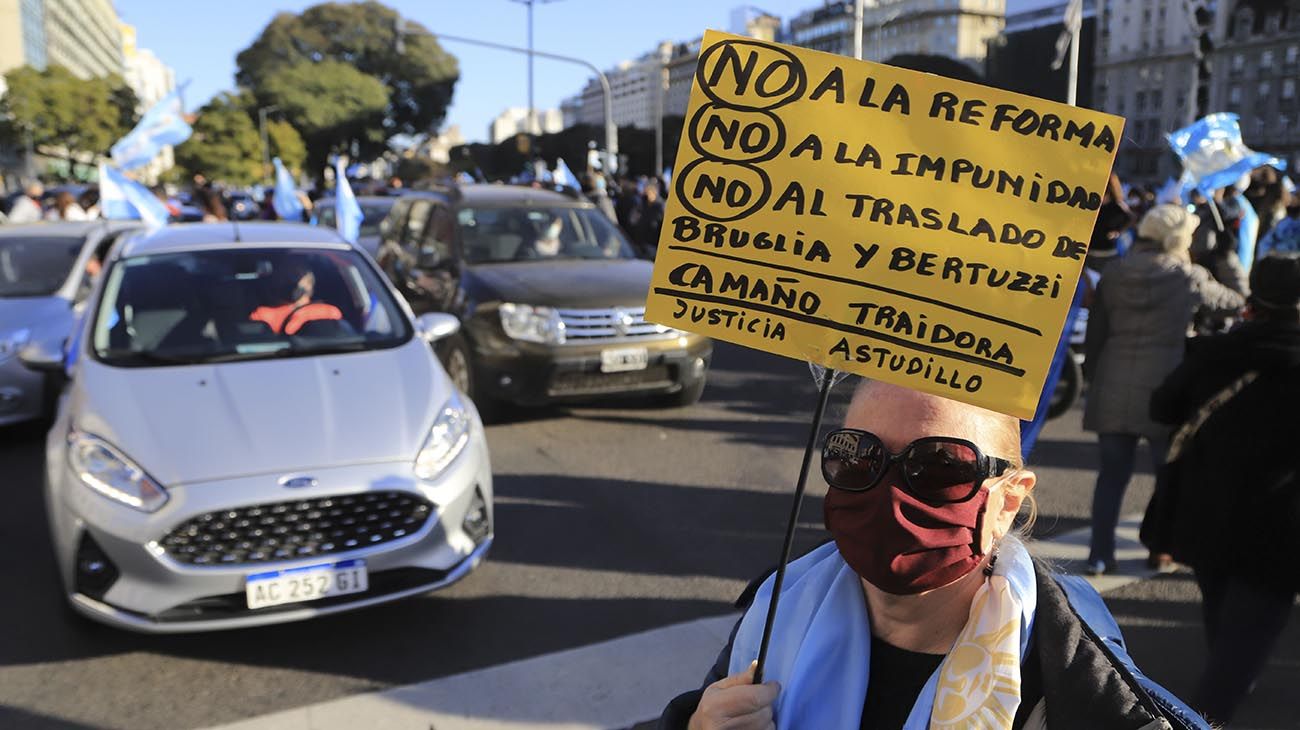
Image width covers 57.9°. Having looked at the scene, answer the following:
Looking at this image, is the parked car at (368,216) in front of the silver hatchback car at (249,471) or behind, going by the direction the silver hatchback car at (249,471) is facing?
behind

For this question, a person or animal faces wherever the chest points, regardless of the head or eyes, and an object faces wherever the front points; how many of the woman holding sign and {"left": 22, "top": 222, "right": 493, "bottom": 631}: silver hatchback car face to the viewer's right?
0

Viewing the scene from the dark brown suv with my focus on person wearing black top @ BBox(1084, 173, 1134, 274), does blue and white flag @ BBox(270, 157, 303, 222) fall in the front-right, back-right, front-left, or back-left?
back-left

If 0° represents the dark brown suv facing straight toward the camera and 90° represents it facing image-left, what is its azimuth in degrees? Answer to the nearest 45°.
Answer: approximately 315°

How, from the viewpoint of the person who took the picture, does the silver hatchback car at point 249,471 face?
facing the viewer

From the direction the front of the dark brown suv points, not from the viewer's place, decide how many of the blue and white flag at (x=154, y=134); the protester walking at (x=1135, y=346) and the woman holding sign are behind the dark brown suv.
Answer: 1

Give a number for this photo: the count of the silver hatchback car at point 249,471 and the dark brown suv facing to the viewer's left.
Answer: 0

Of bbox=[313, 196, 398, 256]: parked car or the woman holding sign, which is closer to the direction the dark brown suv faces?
the woman holding sign

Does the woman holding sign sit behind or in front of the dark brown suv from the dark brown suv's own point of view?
in front

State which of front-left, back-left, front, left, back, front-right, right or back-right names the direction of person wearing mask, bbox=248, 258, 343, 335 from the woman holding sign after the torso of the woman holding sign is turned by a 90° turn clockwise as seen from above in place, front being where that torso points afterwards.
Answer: front

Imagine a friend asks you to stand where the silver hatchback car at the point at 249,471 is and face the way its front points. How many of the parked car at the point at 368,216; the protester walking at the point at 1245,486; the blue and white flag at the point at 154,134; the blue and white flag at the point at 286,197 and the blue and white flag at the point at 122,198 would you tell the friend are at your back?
4

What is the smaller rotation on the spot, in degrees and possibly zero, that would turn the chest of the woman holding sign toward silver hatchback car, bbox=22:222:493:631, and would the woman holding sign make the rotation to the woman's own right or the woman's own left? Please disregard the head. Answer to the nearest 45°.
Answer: approximately 90° to the woman's own right

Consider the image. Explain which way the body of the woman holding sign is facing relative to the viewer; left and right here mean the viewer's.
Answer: facing the viewer and to the left of the viewer

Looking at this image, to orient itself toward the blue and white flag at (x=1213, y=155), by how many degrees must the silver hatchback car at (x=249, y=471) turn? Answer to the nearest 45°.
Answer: approximately 90° to its left
